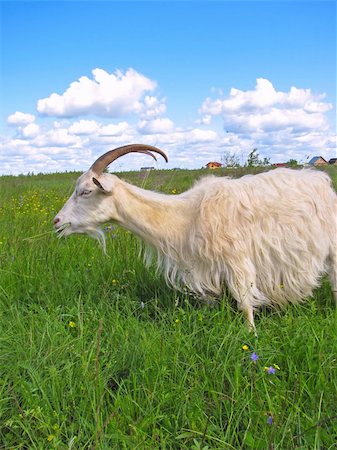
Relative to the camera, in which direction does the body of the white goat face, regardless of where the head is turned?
to the viewer's left
